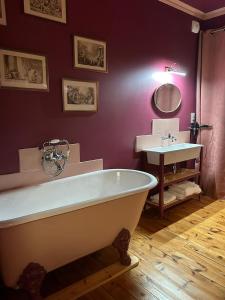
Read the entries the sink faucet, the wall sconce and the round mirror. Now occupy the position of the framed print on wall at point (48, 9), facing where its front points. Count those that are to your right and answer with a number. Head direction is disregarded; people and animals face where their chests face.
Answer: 0

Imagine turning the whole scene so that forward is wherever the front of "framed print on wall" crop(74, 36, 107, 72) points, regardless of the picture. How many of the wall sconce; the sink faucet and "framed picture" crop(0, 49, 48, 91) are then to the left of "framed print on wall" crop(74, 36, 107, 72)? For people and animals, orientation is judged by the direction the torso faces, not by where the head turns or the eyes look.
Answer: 2

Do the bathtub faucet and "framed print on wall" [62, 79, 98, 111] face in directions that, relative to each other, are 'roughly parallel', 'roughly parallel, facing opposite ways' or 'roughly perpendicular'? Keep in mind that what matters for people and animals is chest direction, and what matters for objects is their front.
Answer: roughly parallel

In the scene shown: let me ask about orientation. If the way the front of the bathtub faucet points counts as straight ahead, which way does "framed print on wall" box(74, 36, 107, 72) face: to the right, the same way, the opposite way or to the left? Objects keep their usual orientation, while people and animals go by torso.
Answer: the same way

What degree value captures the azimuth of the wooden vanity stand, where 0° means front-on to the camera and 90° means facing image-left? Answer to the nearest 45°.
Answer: approximately 315°

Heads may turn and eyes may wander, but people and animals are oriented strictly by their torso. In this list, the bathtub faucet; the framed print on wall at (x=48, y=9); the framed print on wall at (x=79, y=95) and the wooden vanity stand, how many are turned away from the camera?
0

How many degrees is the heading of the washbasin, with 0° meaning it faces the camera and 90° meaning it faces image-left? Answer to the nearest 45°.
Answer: approximately 315°

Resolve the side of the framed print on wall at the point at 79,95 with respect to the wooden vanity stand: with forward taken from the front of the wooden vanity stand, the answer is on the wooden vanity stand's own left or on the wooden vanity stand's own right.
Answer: on the wooden vanity stand's own right

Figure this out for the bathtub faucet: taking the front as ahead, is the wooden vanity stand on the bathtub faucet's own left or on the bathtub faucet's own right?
on the bathtub faucet's own left

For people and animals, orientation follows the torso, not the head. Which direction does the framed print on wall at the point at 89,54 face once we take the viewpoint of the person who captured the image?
facing the viewer and to the right of the viewer

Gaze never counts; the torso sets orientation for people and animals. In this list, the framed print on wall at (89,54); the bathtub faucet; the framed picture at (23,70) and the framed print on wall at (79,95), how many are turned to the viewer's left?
0

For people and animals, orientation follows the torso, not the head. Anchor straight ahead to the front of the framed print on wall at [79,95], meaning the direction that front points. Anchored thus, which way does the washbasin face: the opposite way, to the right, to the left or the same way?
the same way

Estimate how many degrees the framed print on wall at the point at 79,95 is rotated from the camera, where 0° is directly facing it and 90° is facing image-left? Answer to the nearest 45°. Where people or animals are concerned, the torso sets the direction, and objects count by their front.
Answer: approximately 315°
